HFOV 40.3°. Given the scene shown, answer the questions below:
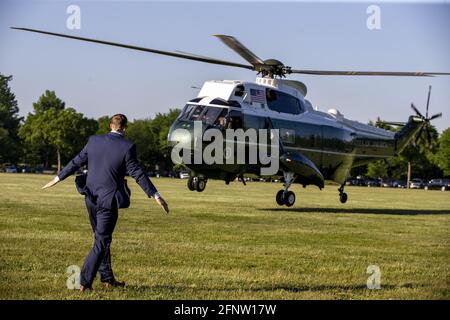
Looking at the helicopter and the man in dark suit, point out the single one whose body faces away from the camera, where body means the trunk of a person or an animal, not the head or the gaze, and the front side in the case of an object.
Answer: the man in dark suit

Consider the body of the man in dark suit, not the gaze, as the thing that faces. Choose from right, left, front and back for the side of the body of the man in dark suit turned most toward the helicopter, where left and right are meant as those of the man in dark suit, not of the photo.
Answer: front

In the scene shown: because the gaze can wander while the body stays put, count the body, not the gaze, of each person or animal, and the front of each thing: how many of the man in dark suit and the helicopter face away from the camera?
1

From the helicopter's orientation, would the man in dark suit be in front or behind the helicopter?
in front

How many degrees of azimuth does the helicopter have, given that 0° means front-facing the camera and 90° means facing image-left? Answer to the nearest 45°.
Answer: approximately 45°

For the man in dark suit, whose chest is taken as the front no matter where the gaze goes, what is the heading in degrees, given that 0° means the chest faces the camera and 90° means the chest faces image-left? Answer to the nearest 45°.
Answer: approximately 180°
